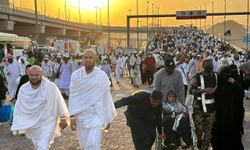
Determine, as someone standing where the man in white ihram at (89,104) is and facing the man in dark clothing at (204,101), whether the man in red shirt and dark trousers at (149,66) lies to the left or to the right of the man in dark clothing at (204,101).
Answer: left

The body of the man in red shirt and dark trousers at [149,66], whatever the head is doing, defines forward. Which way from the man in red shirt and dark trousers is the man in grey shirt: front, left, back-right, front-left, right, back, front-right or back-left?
front

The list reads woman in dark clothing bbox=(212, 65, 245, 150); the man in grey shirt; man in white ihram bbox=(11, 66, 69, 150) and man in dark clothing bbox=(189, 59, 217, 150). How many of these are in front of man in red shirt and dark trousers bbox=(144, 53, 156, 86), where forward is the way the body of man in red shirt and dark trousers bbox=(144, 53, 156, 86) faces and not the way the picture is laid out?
4

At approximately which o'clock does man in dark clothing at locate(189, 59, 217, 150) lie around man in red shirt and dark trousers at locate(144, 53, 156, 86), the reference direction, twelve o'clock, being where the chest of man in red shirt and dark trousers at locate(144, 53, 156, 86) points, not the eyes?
man in dark clothing at locate(189, 59, 217, 150) is roughly at 12 o'clock from man in red shirt and dark trousers at locate(144, 53, 156, 86).

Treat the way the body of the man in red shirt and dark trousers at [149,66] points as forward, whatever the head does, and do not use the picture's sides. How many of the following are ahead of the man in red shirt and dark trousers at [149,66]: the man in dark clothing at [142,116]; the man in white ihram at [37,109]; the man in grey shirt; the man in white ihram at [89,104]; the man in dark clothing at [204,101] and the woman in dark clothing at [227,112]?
6

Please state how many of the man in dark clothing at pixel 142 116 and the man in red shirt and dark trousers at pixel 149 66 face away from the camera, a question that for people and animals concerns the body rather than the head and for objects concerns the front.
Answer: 0

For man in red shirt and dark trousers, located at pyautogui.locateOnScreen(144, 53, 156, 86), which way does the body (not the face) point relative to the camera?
toward the camera

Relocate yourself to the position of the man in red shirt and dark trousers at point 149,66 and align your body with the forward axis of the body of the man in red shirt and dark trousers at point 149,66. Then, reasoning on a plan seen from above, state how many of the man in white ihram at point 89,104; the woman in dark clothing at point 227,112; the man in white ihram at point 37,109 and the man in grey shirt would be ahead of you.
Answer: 4

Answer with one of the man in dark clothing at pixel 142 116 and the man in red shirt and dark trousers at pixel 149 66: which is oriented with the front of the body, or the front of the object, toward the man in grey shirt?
the man in red shirt and dark trousers at pixel 149 66

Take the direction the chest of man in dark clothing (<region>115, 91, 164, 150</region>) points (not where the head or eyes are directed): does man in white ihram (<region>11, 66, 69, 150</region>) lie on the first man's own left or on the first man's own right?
on the first man's own right

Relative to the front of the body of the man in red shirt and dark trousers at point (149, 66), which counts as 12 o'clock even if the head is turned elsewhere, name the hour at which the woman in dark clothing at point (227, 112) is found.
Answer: the woman in dark clothing at point (227, 112) is roughly at 12 o'clock from the man in red shirt and dark trousers at point (149, 66).

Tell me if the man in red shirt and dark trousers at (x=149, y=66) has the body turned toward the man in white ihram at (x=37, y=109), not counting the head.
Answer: yes

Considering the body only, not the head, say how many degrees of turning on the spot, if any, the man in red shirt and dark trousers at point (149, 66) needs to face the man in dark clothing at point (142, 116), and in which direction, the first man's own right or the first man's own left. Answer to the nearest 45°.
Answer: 0° — they already face them
